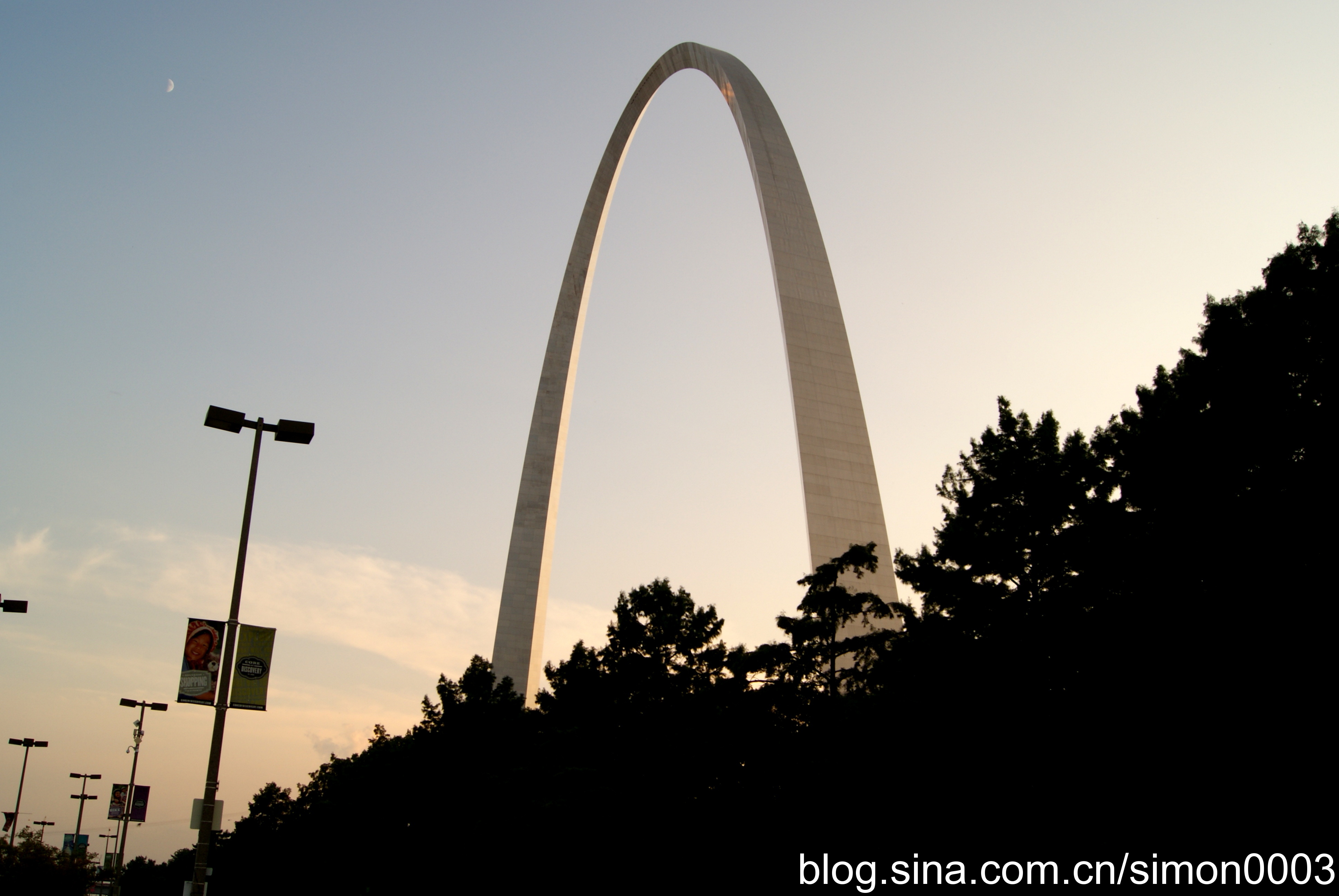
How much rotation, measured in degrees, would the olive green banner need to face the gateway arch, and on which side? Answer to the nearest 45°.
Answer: approximately 135° to its left

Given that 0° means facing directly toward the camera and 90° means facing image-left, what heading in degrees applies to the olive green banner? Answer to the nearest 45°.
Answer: approximately 0°
